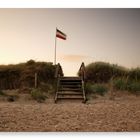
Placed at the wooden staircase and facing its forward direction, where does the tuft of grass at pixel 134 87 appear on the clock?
The tuft of grass is roughly at 9 o'clock from the wooden staircase.

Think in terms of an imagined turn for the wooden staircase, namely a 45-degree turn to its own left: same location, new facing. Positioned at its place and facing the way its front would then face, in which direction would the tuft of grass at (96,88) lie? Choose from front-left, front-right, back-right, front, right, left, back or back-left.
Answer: front-left

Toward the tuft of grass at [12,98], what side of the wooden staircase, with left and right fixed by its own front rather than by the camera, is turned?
right

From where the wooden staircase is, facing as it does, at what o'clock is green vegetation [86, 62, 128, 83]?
The green vegetation is roughly at 9 o'clock from the wooden staircase.

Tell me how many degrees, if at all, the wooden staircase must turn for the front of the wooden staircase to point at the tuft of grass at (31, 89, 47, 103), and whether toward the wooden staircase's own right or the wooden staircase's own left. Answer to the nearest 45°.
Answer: approximately 90° to the wooden staircase's own right

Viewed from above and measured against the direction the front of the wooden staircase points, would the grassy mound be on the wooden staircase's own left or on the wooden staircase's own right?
on the wooden staircase's own right

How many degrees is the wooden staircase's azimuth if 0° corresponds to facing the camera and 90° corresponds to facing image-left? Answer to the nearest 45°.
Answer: approximately 0°
